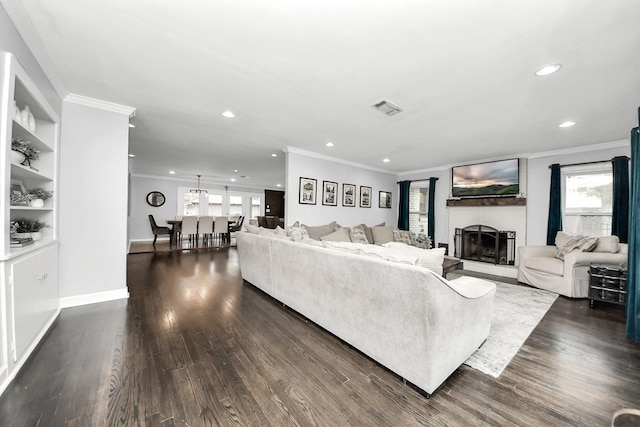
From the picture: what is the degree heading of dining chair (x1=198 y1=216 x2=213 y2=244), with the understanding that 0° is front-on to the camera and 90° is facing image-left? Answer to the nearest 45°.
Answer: approximately 180°

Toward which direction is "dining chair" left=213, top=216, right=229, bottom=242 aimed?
away from the camera

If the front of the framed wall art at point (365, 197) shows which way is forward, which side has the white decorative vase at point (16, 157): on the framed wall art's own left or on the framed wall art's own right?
on the framed wall art's own right

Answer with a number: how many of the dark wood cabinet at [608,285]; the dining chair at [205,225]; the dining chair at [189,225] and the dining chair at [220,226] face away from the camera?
3

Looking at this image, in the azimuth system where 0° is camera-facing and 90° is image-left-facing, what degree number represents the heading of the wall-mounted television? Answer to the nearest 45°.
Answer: approximately 45°

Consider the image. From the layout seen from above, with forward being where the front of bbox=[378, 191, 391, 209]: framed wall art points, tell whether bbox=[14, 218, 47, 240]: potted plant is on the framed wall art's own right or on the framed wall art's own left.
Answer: on the framed wall art's own right

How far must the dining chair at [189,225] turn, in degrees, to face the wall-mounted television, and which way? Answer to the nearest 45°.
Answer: approximately 135° to its right

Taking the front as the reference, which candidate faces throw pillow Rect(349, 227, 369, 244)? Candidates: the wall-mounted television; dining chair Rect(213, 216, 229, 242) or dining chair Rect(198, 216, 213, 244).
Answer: the wall-mounted television

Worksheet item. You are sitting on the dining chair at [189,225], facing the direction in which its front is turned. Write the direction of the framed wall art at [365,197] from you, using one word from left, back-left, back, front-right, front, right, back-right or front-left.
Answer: back-right

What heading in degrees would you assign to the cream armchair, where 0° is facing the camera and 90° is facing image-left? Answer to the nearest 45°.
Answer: approximately 45°

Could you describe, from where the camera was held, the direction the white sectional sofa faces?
facing away from the viewer and to the right of the viewer

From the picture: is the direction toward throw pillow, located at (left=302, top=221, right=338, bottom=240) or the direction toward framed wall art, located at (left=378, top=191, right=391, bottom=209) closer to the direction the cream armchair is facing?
the throw pillow
